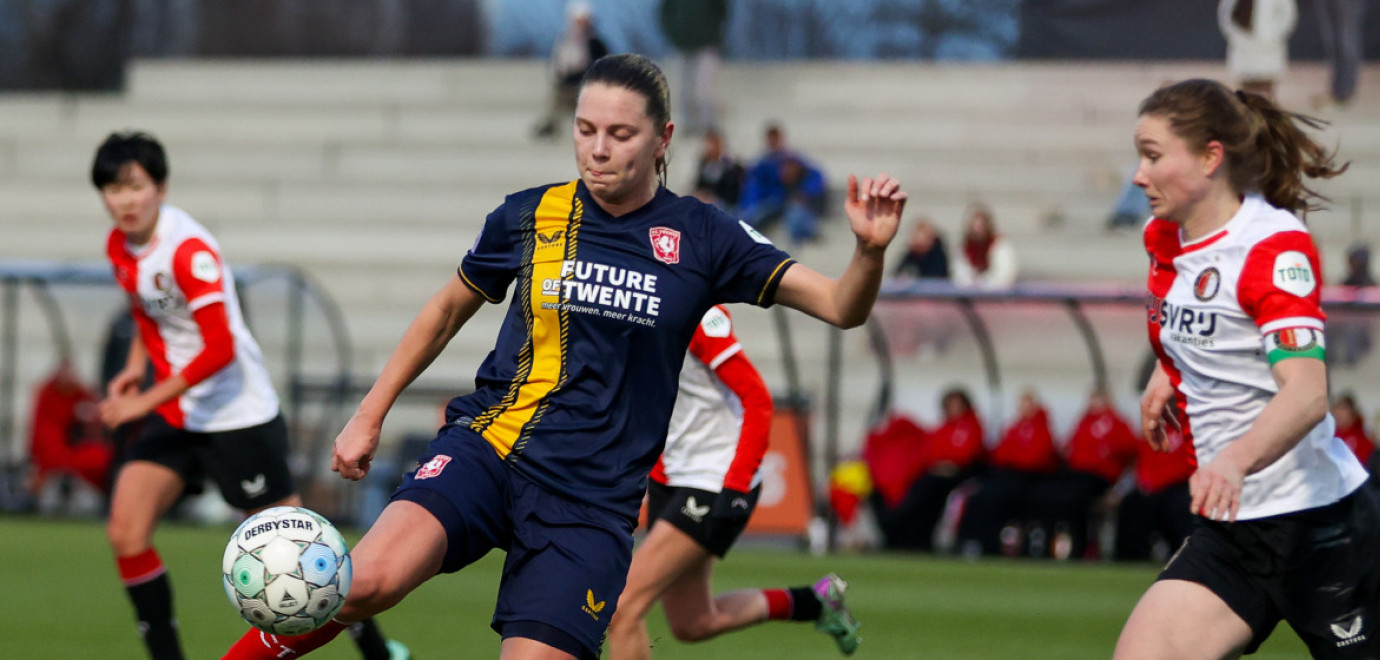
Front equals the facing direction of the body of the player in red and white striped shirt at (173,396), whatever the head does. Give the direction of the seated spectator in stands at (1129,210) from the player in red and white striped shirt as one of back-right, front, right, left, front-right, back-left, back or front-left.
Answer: back

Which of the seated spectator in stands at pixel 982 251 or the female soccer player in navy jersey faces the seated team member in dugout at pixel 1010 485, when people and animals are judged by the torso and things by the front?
the seated spectator in stands at pixel 982 251

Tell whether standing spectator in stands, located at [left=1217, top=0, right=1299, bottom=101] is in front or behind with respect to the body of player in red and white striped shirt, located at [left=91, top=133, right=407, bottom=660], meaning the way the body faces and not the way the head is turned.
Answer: behind

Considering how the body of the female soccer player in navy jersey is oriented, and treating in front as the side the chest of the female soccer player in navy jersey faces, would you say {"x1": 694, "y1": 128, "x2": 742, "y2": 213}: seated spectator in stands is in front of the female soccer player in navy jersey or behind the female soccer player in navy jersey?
behind

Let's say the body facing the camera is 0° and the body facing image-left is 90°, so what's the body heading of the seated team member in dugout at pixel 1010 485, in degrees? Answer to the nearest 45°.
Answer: approximately 45°

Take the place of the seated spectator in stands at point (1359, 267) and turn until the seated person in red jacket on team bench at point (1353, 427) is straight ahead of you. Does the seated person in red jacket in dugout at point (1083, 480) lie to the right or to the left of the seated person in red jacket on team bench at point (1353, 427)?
right

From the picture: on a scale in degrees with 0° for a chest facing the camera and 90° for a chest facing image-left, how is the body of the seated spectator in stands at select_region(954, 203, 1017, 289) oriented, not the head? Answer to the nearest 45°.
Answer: approximately 0°

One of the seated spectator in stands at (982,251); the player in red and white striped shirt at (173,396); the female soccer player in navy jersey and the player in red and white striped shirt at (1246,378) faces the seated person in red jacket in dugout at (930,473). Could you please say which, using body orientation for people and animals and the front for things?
the seated spectator in stands at (982,251)

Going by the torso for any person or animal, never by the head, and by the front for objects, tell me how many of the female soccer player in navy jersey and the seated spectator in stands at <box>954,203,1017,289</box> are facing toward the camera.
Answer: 2

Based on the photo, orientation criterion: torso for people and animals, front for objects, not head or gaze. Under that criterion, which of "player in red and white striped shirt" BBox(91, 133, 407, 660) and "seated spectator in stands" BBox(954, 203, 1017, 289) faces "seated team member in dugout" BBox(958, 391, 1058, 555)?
"seated spectator in stands" BBox(954, 203, 1017, 289)

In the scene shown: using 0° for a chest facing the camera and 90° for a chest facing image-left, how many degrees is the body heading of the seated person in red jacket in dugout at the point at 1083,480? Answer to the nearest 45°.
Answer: approximately 45°

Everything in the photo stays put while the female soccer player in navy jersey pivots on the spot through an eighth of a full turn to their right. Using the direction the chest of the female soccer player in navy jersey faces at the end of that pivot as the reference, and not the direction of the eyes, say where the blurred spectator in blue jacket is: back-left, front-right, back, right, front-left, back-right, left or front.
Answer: back-right

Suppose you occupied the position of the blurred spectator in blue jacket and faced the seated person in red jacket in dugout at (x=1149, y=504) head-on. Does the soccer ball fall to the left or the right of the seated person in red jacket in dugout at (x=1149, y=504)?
right

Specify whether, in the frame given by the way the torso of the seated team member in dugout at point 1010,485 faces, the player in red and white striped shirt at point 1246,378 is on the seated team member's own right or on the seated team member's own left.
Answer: on the seated team member's own left

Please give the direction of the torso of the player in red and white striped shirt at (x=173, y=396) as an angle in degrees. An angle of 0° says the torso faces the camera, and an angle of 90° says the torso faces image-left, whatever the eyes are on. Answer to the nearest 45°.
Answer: approximately 45°
